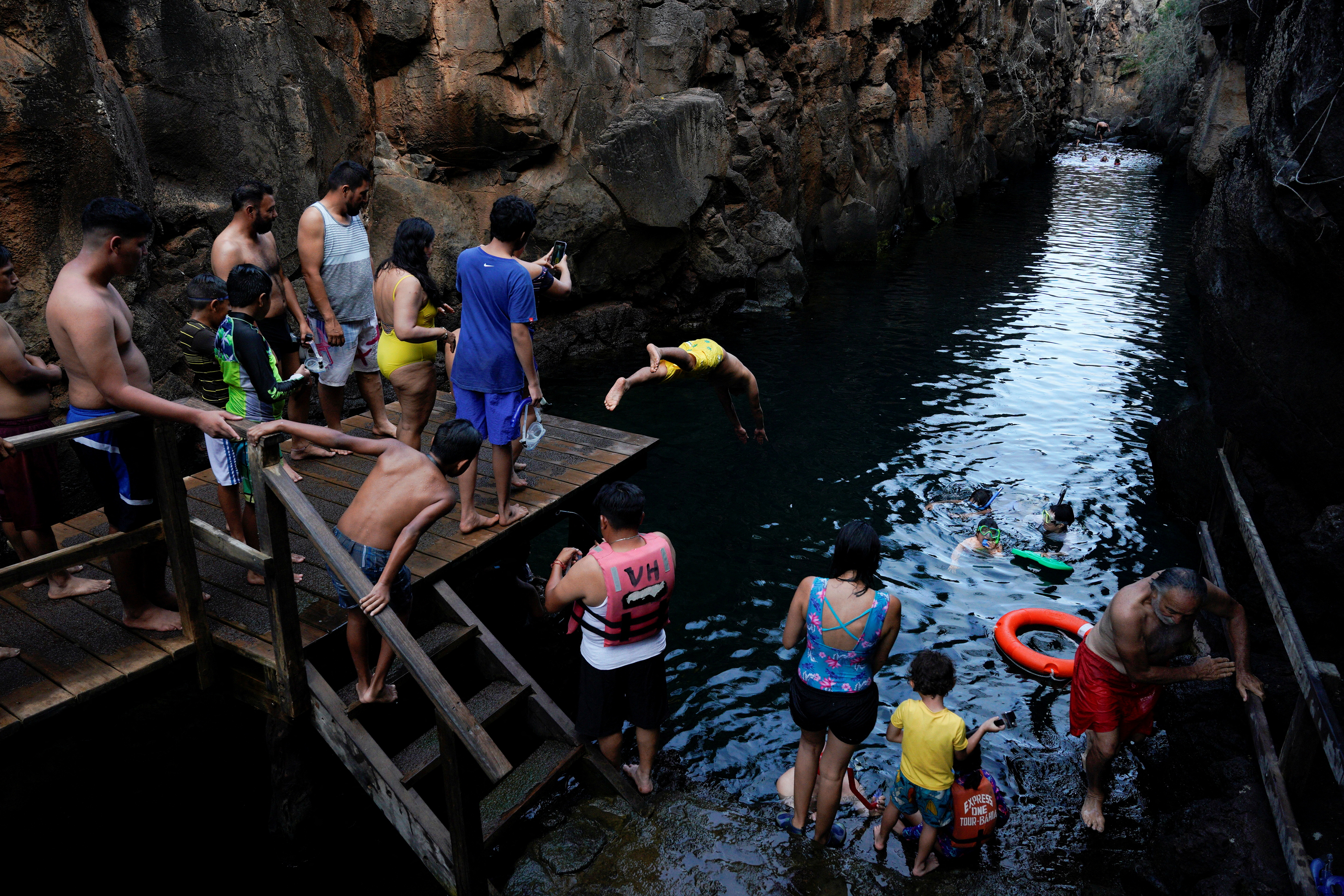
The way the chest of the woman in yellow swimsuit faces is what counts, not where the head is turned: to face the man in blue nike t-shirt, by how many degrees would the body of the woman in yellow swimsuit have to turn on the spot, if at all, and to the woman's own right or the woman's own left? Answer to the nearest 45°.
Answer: approximately 90° to the woman's own right

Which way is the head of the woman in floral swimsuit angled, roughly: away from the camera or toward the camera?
away from the camera

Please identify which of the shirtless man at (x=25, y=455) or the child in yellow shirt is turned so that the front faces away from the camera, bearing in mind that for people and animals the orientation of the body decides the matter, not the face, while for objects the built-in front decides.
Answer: the child in yellow shirt

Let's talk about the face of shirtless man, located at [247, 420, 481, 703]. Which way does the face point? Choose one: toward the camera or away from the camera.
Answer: away from the camera

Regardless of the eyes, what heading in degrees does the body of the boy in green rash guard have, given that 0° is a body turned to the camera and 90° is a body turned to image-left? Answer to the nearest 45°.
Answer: approximately 270°

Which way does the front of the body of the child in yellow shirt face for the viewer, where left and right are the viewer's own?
facing away from the viewer

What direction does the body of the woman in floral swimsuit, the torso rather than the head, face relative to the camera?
away from the camera

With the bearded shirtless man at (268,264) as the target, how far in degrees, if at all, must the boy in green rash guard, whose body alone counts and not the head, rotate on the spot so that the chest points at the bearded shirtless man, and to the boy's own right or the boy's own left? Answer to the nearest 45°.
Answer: approximately 90° to the boy's own left

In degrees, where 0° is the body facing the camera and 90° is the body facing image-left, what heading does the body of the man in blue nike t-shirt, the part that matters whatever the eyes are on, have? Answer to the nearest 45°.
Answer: approximately 225°

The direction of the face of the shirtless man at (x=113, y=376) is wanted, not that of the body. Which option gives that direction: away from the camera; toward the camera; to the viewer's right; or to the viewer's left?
to the viewer's right

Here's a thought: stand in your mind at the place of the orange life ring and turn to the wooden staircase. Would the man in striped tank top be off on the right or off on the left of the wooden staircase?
right

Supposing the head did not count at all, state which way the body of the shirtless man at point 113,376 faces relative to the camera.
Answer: to the viewer's right

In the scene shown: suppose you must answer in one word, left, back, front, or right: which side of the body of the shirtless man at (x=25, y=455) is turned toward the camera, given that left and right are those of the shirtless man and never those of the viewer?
right

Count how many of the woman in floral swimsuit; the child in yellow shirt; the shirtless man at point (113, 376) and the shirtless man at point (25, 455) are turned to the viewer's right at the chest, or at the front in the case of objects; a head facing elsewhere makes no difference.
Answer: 2
